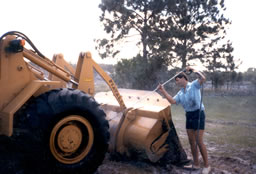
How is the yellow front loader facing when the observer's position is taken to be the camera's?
facing away from the viewer and to the right of the viewer

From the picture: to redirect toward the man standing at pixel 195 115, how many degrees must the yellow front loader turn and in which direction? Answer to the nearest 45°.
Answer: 0° — it already faces them
